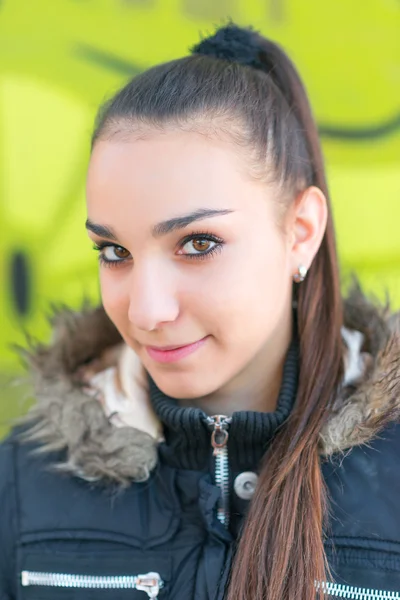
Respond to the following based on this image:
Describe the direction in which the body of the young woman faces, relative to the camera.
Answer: toward the camera

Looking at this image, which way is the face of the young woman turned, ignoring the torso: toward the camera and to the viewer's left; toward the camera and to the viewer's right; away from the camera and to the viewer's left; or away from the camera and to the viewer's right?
toward the camera and to the viewer's left
